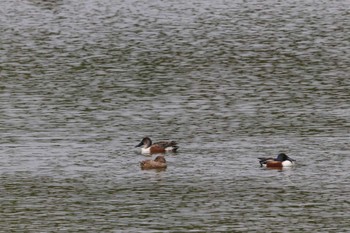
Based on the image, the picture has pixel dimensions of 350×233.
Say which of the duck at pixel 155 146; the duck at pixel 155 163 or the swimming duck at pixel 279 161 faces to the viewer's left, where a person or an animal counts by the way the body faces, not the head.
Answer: the duck at pixel 155 146

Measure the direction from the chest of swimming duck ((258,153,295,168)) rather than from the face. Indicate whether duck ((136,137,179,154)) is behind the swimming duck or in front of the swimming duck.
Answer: behind

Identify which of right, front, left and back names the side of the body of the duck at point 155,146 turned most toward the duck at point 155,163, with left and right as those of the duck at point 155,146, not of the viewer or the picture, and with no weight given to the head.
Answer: left

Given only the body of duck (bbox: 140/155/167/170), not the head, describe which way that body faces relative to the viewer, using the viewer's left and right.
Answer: facing to the right of the viewer

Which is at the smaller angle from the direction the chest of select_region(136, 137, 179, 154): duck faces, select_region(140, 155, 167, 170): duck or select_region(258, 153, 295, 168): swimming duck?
the duck

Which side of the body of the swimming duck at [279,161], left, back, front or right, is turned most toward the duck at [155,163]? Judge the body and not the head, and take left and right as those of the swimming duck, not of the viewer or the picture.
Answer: back

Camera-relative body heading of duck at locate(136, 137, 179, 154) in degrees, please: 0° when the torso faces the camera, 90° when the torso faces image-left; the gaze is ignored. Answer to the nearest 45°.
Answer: approximately 90°

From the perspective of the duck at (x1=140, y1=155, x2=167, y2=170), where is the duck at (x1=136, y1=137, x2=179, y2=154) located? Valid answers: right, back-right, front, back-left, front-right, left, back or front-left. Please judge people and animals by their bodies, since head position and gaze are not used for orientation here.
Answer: left

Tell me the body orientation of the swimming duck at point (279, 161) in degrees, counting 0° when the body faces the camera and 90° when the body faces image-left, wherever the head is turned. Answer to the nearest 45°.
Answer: approximately 270°

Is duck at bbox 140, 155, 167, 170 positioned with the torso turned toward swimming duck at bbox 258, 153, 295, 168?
yes

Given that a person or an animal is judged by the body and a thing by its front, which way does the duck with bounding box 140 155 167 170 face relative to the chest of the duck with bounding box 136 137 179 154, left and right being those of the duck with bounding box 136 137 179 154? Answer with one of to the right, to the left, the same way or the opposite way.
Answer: the opposite way
